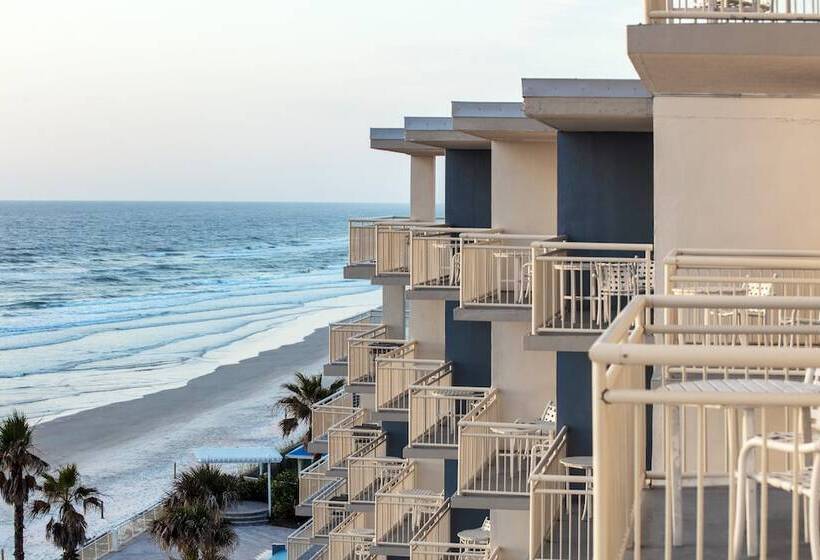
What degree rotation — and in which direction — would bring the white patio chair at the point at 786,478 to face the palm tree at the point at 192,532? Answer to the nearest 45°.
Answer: approximately 45° to its right

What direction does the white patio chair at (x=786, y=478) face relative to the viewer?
to the viewer's left

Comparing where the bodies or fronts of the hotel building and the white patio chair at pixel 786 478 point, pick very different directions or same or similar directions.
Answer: same or similar directions

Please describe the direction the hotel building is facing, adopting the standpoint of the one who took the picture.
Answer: facing to the left of the viewer

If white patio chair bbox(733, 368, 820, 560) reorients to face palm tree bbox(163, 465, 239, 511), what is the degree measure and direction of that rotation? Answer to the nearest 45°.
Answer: approximately 45° to its right
